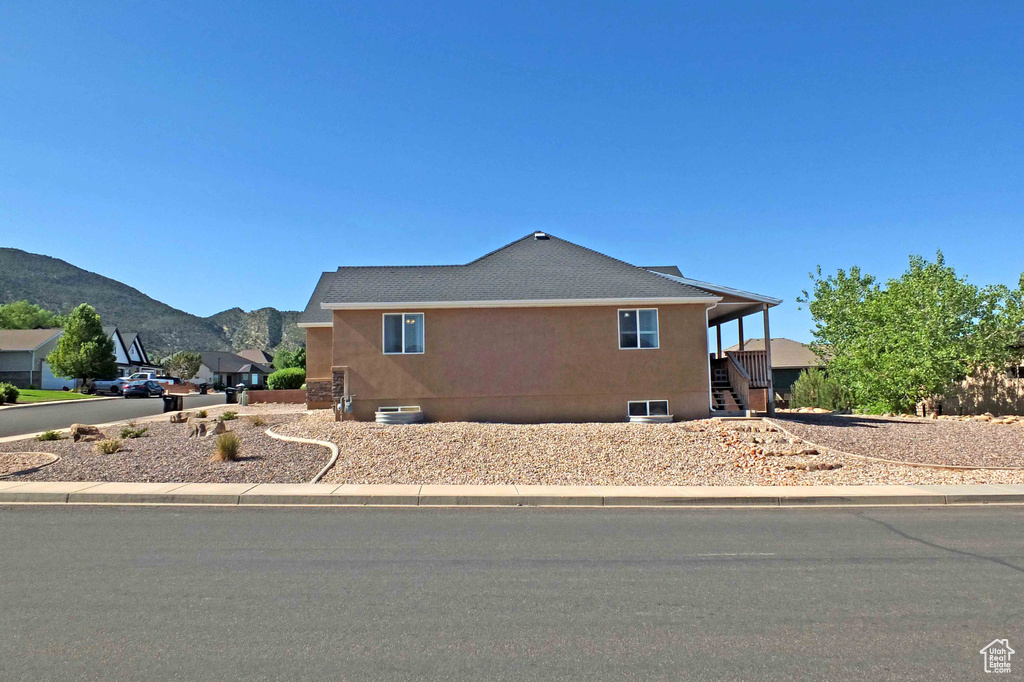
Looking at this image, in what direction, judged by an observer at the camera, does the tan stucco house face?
facing to the left of the viewer

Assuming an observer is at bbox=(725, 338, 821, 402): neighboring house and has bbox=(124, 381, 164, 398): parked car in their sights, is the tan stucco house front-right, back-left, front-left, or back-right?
front-left

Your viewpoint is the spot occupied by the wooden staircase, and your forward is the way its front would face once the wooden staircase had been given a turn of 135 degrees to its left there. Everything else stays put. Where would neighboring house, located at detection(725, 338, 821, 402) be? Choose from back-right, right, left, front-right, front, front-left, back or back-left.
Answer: front-left

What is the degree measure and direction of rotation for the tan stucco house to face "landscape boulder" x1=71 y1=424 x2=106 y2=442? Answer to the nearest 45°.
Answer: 0° — it already faces it

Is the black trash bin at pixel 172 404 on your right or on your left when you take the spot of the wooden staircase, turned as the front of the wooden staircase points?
on your right

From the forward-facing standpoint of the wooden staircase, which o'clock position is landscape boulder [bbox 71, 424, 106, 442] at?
The landscape boulder is roughly at 2 o'clock from the wooden staircase.

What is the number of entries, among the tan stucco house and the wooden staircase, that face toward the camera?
1

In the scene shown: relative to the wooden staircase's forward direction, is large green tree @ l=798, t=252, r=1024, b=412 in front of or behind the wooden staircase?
behind

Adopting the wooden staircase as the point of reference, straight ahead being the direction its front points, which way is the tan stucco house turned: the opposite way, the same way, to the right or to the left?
to the right

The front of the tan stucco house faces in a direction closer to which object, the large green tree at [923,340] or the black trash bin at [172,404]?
the black trash bin

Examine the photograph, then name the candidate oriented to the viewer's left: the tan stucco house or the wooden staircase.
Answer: the tan stucco house

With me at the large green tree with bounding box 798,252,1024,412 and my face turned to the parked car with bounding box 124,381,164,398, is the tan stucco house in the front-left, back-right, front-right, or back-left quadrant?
front-left

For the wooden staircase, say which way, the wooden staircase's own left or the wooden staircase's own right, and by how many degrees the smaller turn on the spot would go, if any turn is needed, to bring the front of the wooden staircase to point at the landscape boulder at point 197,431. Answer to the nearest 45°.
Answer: approximately 45° to the wooden staircase's own right

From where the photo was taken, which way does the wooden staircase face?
toward the camera

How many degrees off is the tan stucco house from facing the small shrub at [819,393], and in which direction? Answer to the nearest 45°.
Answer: approximately 135° to its right
